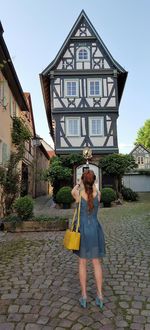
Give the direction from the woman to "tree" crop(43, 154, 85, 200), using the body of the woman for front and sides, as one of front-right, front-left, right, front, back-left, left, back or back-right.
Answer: front

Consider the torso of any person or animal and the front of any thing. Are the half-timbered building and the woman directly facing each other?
yes

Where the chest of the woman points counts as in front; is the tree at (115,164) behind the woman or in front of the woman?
in front

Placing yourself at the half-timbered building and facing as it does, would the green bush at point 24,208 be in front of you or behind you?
in front

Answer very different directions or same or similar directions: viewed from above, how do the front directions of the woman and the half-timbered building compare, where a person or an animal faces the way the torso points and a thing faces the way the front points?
very different directions

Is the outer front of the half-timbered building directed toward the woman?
yes

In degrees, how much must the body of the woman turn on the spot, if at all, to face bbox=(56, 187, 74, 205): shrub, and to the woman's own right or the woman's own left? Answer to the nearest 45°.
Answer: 0° — they already face it

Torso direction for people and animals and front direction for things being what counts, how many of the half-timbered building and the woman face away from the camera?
1

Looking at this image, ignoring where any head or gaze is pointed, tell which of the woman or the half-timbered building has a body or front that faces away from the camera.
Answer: the woman

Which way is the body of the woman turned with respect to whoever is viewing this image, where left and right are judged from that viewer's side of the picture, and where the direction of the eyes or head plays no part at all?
facing away from the viewer

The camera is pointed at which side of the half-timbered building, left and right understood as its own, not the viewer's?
front
